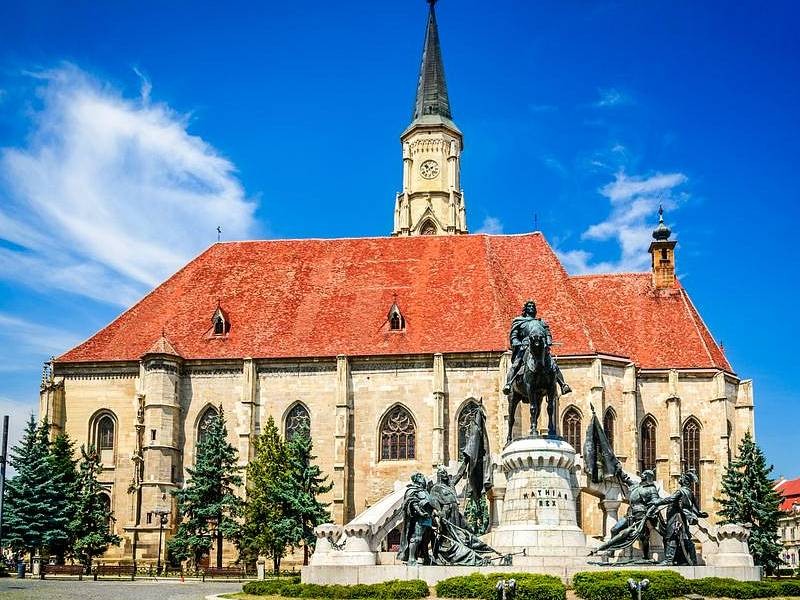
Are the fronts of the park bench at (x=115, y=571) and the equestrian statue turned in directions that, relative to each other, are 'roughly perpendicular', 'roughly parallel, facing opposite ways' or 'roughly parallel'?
roughly parallel

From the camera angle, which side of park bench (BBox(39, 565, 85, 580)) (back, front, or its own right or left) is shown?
front

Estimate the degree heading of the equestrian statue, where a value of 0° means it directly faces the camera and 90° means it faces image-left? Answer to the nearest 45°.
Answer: approximately 0°

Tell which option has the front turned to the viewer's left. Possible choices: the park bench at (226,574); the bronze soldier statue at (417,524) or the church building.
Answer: the church building

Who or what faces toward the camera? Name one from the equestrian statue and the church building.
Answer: the equestrian statue

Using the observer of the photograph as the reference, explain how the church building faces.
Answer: facing to the left of the viewer

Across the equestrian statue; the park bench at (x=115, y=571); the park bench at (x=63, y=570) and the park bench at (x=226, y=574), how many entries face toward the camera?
4

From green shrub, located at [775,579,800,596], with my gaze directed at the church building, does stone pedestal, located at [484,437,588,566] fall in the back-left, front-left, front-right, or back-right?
front-left

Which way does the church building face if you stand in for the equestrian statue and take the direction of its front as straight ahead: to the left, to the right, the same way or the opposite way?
to the right

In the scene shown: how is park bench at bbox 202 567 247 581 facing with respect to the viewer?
toward the camera

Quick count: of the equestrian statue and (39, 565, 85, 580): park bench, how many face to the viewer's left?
0
